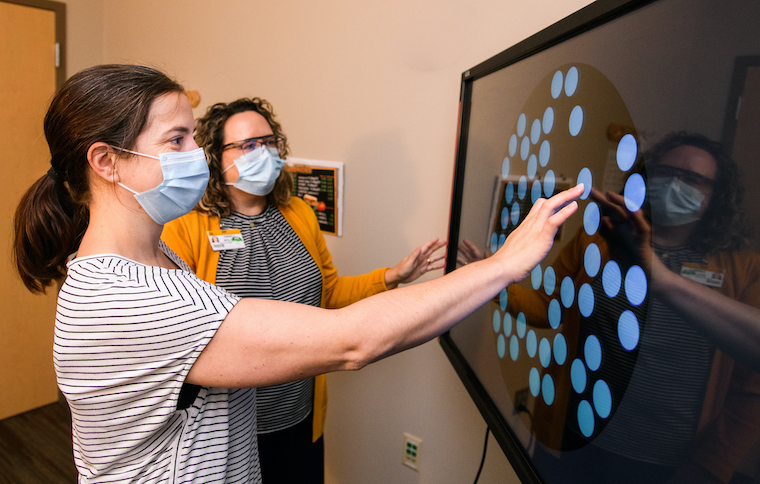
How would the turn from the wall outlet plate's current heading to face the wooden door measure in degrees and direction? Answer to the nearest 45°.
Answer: approximately 45° to its right

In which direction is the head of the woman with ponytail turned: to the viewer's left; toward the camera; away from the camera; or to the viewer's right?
to the viewer's right

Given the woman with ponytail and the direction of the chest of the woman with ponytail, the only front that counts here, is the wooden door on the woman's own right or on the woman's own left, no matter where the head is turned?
on the woman's own left

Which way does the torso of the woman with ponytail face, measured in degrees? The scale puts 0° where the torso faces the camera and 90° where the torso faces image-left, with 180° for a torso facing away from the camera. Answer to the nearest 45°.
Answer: approximately 270°

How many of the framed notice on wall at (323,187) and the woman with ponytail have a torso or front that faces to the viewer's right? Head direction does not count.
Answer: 1

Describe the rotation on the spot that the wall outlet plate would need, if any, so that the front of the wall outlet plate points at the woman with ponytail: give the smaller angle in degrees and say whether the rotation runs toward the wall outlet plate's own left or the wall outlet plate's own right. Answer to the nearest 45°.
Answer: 0° — it already faces them

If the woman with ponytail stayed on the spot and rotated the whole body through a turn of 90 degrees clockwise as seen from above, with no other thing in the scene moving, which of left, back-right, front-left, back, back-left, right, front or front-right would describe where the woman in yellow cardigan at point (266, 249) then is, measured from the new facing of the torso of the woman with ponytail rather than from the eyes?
back

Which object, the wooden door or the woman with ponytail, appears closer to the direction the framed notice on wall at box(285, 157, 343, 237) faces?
the woman with ponytail
